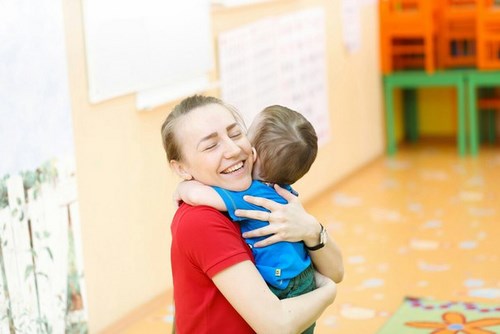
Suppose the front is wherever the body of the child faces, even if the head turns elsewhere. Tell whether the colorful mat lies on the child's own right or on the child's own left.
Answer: on the child's own right

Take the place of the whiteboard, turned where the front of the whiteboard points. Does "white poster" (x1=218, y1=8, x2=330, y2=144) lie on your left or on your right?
on your left

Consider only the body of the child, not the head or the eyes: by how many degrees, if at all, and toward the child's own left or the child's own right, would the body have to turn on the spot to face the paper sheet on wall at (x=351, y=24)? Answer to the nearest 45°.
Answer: approximately 45° to the child's own right

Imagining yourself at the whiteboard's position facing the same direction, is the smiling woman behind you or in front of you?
in front

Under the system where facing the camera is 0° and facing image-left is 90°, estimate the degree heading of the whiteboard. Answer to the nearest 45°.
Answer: approximately 315°

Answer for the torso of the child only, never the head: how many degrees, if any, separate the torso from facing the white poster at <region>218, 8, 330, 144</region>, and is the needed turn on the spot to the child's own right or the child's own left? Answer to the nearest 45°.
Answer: approximately 45° to the child's own right

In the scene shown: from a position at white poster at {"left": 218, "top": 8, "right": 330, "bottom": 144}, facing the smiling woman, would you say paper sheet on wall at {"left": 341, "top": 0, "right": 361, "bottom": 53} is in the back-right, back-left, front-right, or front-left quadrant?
back-left

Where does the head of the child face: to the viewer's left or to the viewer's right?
to the viewer's left

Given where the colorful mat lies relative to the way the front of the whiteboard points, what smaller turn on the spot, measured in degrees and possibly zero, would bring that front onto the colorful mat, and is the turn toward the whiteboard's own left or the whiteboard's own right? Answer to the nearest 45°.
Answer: approximately 45° to the whiteboard's own left

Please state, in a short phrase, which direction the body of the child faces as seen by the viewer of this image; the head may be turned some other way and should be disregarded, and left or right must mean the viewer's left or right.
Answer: facing away from the viewer and to the left of the viewer
